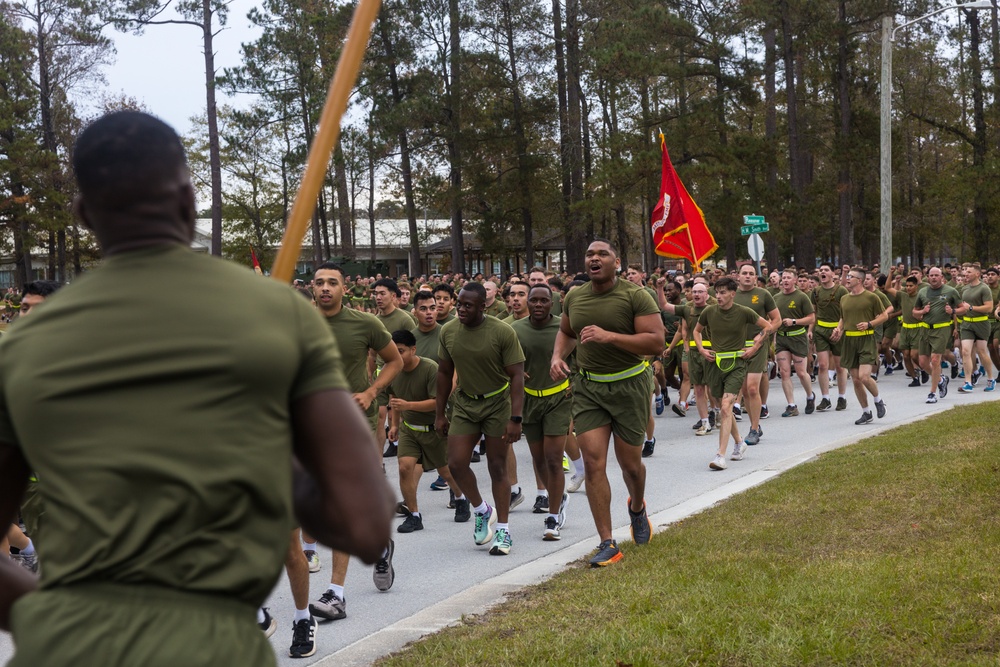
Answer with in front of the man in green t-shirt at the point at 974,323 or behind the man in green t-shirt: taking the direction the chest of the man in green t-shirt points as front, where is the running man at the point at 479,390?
in front

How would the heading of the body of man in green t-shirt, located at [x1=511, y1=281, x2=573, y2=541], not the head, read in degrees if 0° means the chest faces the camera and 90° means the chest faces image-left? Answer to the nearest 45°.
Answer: approximately 0°

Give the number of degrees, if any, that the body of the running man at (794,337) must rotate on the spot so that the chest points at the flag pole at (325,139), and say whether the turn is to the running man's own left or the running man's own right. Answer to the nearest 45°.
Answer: approximately 45° to the running man's own left

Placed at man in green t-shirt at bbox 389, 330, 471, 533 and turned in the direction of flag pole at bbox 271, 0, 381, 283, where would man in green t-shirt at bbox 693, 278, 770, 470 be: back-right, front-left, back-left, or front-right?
back-left

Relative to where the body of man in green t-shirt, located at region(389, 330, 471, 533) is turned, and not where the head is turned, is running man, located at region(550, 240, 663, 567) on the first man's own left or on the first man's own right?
on the first man's own left

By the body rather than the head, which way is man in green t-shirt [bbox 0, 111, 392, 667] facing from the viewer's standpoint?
away from the camera

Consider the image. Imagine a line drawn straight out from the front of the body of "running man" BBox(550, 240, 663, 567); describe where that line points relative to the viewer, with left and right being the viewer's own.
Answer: facing the viewer and to the left of the viewer

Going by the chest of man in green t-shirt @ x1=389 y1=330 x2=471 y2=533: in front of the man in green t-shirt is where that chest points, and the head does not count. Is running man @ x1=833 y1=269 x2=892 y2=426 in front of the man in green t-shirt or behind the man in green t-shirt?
behind

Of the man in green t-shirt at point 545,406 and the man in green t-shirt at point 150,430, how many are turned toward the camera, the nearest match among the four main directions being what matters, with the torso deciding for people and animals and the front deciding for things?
1

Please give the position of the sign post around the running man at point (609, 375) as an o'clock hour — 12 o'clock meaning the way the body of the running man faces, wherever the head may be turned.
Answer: The sign post is roughly at 5 o'clock from the running man.
